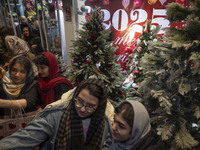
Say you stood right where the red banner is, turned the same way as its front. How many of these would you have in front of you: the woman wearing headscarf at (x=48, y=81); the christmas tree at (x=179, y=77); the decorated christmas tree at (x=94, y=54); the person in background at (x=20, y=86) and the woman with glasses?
5

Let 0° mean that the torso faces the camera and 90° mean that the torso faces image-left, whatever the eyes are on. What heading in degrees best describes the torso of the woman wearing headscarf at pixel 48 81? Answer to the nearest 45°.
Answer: approximately 45°

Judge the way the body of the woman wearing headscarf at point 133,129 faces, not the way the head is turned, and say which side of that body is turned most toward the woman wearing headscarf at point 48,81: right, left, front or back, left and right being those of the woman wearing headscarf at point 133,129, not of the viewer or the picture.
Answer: right

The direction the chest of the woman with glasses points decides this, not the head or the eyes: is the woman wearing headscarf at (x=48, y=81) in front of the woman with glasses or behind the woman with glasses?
behind

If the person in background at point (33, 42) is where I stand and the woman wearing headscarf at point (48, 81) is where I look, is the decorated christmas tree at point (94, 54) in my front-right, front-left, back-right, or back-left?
front-left

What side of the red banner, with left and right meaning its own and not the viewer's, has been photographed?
front

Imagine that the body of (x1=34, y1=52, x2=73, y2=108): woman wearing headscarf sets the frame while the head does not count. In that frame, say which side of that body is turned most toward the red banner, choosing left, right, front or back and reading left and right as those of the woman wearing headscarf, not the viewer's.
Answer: back

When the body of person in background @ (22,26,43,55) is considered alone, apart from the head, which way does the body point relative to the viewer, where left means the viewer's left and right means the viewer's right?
facing the viewer and to the left of the viewer

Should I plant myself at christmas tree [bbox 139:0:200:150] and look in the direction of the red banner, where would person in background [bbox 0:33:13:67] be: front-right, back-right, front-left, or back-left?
front-left

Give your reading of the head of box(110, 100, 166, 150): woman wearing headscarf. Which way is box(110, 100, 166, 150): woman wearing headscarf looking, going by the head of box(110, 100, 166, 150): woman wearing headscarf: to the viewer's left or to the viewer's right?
to the viewer's left

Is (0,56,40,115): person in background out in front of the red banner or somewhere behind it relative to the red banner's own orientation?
in front

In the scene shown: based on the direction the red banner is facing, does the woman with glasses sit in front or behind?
in front

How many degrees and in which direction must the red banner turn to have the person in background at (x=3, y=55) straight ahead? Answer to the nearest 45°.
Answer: approximately 45° to its right

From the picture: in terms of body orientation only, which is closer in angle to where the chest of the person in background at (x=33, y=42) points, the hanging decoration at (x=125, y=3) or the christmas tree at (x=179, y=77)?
the christmas tree
